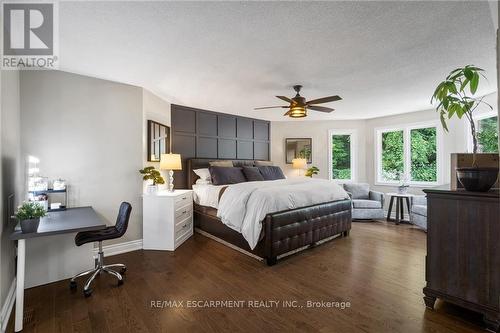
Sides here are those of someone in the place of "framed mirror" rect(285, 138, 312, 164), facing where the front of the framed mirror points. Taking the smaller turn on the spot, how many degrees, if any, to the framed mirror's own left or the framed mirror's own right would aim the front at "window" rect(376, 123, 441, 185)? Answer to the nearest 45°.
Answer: approximately 90° to the framed mirror's own left

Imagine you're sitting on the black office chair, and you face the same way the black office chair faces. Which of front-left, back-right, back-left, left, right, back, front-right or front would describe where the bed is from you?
back

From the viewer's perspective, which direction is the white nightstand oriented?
to the viewer's right

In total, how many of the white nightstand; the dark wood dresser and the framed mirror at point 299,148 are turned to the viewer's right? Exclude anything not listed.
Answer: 1

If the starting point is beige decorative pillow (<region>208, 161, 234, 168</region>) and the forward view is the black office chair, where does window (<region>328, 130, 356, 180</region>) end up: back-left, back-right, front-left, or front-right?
back-left

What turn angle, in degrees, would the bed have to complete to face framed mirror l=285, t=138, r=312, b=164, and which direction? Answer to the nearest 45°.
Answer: approximately 135° to its left

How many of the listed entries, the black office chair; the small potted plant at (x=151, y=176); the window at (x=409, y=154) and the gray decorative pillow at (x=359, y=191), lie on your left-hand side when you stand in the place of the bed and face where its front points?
2

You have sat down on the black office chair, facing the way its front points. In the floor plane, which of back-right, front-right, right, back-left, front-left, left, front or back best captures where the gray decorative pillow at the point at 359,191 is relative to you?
back

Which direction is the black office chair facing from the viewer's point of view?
to the viewer's left

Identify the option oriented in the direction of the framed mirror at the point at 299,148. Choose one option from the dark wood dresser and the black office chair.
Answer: the dark wood dresser

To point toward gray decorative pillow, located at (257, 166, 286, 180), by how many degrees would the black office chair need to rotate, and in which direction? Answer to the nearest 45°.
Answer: approximately 180°

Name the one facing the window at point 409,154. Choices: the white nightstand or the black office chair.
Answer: the white nightstand
